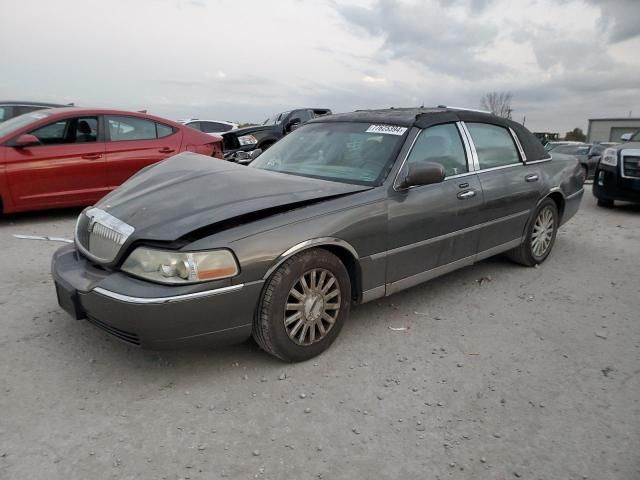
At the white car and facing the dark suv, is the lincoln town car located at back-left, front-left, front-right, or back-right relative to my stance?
front-right

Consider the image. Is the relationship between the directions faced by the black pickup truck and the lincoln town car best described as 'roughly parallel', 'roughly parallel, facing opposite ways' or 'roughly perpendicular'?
roughly parallel

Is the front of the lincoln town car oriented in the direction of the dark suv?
no

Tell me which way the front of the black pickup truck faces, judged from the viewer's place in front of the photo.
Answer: facing the viewer and to the left of the viewer

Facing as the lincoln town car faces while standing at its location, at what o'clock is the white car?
The white car is roughly at 4 o'clock from the lincoln town car.

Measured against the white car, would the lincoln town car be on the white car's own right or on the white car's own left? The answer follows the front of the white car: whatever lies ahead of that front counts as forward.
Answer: on the white car's own left

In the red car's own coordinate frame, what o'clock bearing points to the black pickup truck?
The black pickup truck is roughly at 4 o'clock from the red car.

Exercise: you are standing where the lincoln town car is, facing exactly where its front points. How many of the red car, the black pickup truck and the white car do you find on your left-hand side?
0

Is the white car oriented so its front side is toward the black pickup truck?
no

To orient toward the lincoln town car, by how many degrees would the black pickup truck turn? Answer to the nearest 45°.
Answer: approximately 45° to its left

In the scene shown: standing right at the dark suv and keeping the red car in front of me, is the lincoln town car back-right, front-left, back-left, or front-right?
front-left

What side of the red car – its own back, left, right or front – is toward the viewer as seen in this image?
left

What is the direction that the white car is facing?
to the viewer's left

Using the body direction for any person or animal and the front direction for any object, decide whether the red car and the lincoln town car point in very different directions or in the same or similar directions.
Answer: same or similar directions
